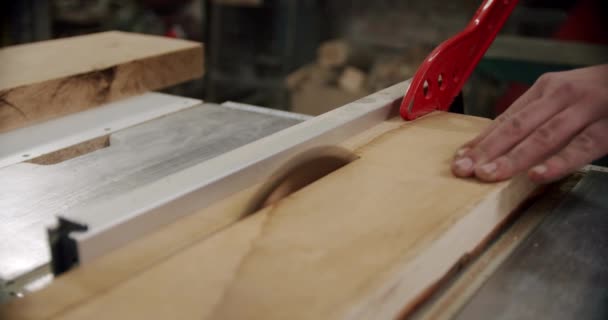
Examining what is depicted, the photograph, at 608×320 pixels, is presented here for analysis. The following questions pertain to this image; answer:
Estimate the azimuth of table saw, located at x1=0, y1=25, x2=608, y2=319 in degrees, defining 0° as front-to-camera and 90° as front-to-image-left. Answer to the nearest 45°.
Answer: approximately 225°

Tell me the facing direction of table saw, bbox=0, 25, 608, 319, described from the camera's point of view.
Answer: facing away from the viewer and to the right of the viewer
